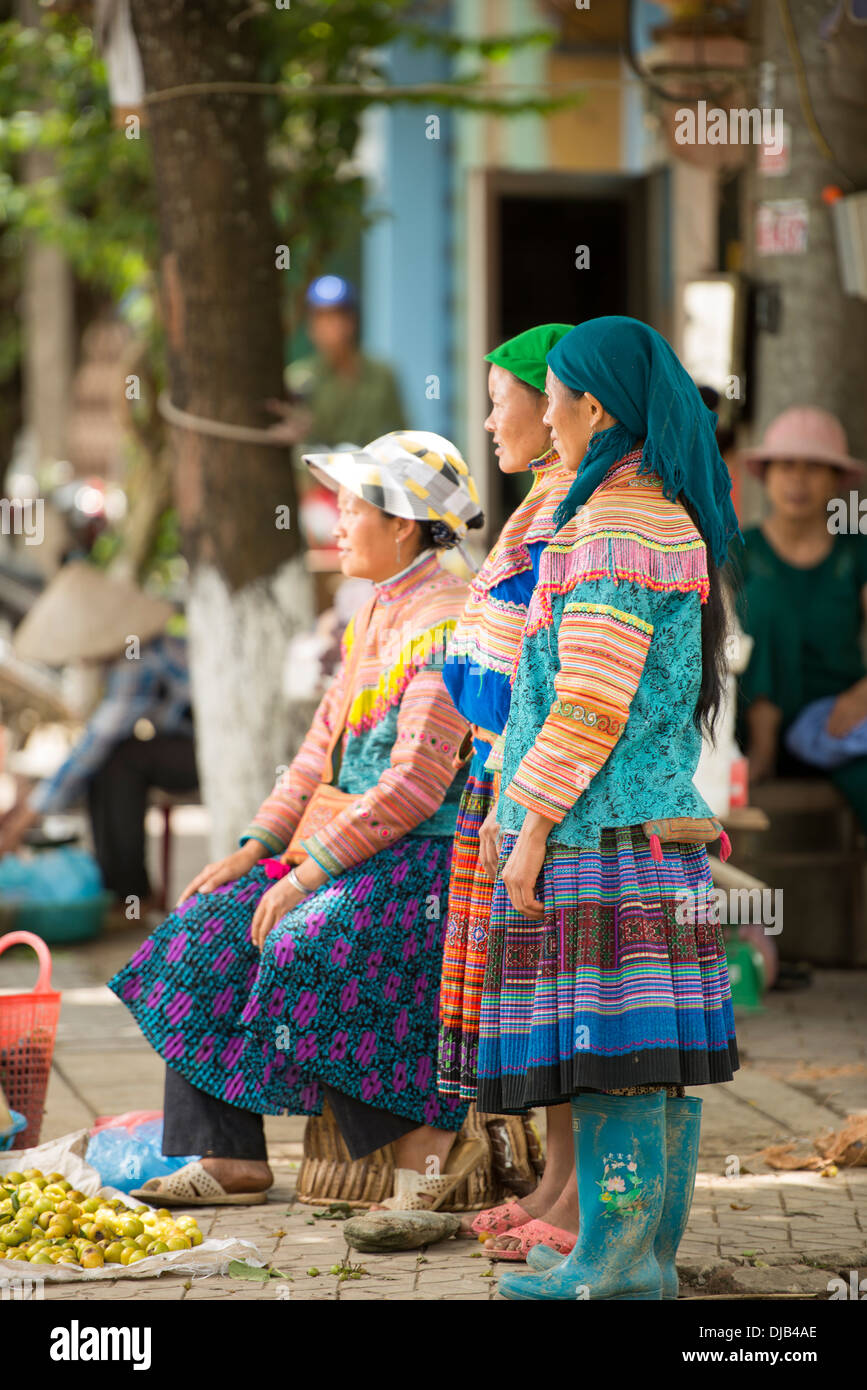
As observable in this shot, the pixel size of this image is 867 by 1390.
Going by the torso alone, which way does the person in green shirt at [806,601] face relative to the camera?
toward the camera

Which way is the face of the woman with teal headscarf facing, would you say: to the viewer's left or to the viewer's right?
to the viewer's left

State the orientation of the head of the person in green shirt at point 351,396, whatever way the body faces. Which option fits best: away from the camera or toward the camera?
toward the camera

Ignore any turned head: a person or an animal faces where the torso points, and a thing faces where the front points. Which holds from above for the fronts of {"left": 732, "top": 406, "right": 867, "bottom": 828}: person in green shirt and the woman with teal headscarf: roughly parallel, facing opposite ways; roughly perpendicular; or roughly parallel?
roughly perpendicular

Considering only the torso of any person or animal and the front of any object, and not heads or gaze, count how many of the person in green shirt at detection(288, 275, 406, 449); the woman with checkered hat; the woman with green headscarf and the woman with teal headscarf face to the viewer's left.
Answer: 3

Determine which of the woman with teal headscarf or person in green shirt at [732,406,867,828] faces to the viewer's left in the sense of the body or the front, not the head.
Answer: the woman with teal headscarf

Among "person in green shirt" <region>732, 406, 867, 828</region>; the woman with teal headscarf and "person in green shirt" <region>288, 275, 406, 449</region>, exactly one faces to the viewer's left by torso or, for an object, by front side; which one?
the woman with teal headscarf

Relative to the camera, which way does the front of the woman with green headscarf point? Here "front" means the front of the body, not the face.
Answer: to the viewer's left

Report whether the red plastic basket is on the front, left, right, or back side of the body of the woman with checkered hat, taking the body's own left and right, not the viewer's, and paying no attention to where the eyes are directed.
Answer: front

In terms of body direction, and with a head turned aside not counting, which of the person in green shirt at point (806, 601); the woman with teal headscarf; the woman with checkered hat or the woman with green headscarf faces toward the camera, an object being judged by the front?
the person in green shirt

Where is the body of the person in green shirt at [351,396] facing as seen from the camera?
toward the camera

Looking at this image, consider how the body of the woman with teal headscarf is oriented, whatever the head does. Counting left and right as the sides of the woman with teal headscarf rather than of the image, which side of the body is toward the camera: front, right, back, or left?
left

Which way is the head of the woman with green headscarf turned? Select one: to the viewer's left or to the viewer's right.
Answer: to the viewer's left

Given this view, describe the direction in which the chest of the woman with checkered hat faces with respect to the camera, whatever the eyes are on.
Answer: to the viewer's left

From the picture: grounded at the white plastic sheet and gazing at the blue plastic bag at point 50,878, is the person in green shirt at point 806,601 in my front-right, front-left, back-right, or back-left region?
front-right

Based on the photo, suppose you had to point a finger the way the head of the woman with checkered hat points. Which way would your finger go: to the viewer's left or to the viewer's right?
to the viewer's left
